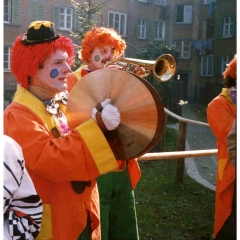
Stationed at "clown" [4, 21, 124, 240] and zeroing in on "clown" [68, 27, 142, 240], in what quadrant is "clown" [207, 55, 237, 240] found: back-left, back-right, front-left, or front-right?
front-right

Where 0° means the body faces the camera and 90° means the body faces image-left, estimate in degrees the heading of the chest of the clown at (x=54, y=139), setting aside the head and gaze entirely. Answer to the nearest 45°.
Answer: approximately 315°

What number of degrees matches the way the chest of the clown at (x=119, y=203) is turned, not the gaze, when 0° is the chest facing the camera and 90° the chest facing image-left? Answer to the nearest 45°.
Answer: approximately 315°

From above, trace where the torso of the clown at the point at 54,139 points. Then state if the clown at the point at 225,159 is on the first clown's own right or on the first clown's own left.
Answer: on the first clown's own left

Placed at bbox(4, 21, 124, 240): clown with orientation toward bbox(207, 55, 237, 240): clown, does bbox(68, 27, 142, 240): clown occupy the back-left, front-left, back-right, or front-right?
front-left

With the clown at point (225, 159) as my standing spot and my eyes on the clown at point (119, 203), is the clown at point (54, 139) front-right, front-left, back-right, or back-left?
front-left

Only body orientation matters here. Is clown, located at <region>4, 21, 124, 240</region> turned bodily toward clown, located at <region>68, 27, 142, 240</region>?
no

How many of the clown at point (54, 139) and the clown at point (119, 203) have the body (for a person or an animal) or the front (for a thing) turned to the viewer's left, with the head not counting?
0

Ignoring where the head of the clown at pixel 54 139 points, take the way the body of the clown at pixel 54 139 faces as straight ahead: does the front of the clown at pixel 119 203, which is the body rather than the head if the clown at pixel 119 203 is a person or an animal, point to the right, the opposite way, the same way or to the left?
the same way

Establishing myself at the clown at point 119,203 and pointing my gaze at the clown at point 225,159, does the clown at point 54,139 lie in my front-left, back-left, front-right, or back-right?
back-right
